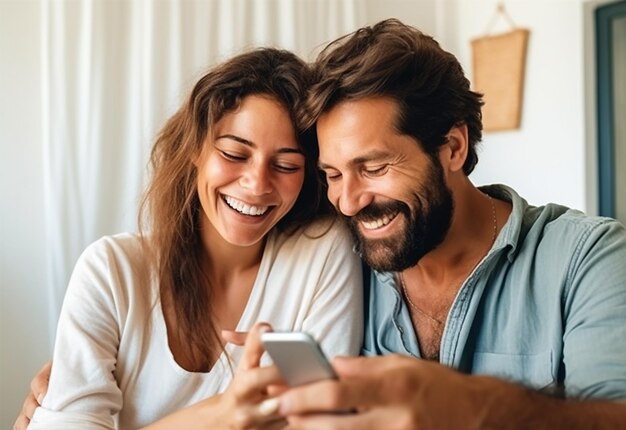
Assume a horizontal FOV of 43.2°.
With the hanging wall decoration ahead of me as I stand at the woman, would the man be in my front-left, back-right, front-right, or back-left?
front-right

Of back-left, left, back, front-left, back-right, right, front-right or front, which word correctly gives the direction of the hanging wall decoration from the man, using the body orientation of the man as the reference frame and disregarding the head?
back-right

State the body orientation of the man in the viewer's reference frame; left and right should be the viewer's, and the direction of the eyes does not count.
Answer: facing the viewer and to the left of the viewer

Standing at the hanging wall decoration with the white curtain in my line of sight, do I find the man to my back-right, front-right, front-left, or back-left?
front-left

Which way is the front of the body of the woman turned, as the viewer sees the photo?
toward the camera

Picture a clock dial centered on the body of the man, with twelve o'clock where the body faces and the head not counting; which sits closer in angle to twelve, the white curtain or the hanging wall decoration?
the white curtain

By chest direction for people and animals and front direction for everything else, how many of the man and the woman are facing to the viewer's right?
0

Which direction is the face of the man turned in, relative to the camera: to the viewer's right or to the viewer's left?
to the viewer's left
